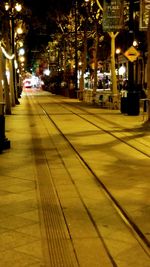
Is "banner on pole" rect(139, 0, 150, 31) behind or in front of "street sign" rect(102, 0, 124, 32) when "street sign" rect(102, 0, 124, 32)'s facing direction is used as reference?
in front

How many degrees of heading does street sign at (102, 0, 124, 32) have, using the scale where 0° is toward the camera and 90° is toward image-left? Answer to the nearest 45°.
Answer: approximately 0°
